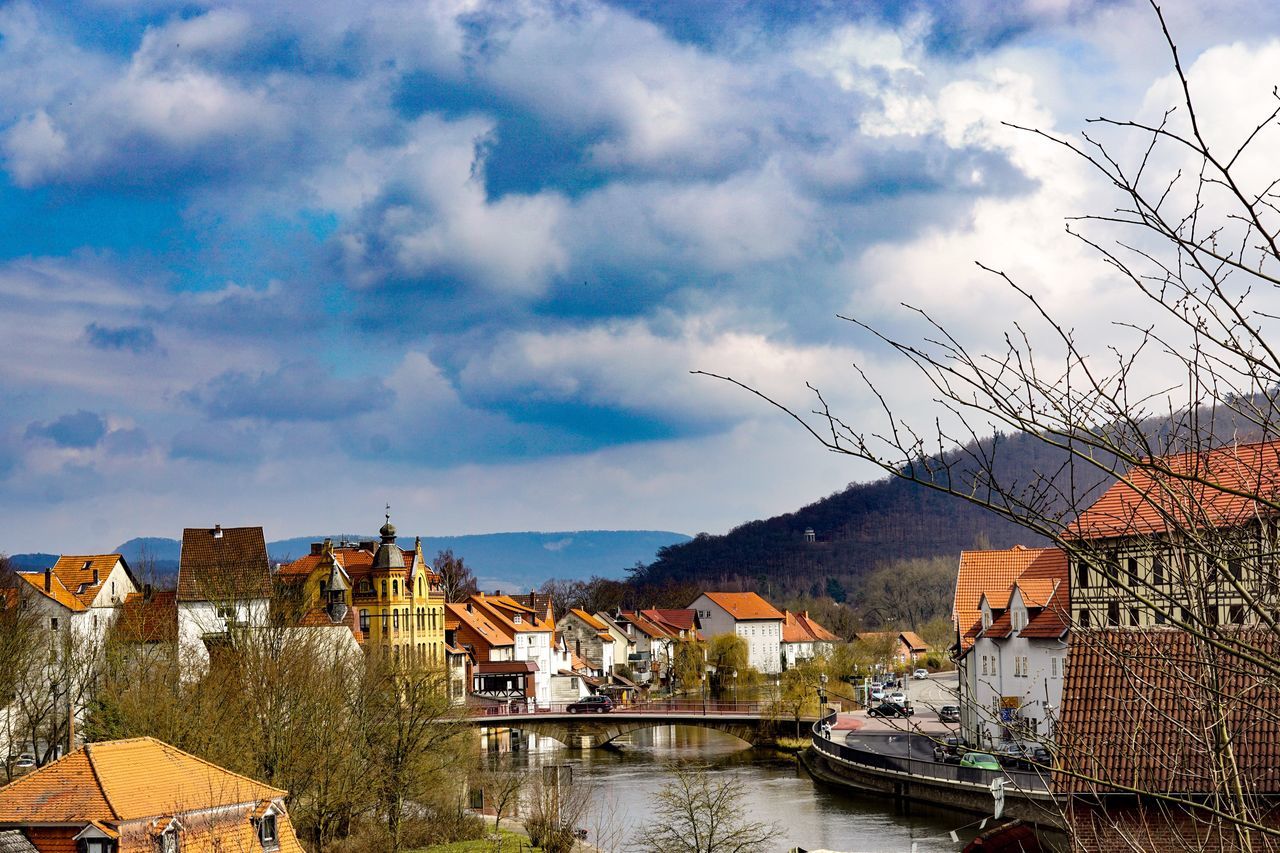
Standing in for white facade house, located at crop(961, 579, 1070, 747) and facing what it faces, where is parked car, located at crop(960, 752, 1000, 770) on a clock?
The parked car is roughly at 11 o'clock from the white facade house.

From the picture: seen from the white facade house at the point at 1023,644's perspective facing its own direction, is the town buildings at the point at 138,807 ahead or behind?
ahead

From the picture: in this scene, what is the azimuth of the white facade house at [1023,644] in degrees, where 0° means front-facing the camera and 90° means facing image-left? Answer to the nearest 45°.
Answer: approximately 45°

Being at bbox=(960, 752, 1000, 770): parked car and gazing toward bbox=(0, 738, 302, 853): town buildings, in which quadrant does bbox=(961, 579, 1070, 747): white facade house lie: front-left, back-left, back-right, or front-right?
back-right

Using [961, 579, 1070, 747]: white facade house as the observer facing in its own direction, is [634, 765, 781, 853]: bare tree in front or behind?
in front
